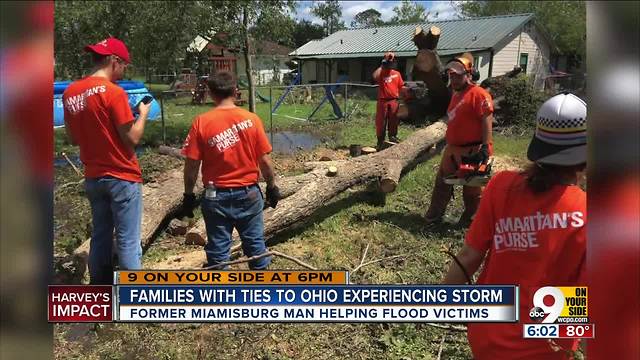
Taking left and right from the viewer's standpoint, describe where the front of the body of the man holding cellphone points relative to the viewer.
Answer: facing away from the viewer and to the right of the viewer

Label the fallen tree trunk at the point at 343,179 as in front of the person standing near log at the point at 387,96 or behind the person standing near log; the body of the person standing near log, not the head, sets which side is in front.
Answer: in front

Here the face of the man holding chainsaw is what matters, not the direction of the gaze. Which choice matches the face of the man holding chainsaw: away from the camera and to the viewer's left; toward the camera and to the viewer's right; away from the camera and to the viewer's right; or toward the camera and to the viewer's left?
toward the camera and to the viewer's left

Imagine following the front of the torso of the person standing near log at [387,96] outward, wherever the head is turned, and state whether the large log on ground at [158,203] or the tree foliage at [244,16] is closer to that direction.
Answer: the large log on ground

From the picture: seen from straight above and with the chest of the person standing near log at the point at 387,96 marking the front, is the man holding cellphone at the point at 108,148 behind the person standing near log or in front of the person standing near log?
in front

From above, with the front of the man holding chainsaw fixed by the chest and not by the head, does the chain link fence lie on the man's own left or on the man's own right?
on the man's own right

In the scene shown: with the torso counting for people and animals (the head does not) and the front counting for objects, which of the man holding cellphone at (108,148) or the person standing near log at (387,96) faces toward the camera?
the person standing near log

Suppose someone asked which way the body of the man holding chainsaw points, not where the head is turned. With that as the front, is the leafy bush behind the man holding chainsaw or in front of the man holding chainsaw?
behind

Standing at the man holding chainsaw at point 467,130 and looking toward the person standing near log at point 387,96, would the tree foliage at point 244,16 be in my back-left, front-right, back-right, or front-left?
front-left

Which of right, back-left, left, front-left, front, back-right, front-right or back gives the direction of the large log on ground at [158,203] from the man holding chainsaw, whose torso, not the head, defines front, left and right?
front-right

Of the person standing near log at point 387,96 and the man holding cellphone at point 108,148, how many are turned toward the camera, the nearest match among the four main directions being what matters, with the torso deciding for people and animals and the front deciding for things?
1

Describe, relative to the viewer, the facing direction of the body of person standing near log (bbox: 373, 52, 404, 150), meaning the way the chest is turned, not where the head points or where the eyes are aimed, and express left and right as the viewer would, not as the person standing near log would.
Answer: facing the viewer

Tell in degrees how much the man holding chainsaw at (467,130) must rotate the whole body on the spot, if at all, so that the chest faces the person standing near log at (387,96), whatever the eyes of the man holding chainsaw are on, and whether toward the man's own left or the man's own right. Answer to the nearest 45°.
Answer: approximately 135° to the man's own right
